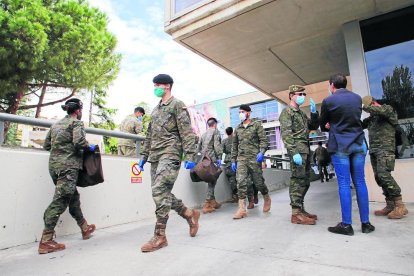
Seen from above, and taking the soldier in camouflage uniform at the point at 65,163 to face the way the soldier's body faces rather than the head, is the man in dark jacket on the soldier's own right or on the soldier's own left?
on the soldier's own right
